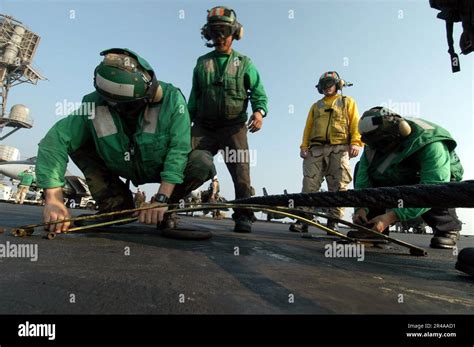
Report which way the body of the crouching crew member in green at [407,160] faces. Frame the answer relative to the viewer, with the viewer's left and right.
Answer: facing the viewer and to the left of the viewer

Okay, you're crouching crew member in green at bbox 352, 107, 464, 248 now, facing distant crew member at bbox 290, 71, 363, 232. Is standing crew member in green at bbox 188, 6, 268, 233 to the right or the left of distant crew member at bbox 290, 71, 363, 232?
left

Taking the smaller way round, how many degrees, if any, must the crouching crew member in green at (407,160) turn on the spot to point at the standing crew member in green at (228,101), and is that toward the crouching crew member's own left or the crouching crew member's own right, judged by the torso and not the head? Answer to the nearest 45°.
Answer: approximately 45° to the crouching crew member's own right

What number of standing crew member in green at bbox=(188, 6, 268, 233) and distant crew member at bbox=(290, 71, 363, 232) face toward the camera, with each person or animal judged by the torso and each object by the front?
2

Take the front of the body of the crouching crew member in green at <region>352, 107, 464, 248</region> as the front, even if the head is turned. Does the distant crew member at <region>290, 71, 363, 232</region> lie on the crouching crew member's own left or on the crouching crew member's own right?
on the crouching crew member's own right

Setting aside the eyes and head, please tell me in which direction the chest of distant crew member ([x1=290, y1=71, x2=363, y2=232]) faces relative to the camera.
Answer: toward the camera

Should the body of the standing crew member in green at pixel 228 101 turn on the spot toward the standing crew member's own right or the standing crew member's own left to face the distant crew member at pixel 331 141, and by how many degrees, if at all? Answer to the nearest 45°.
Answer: approximately 135° to the standing crew member's own left

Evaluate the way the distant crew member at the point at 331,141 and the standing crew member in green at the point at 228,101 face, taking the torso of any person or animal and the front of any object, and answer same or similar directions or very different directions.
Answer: same or similar directions

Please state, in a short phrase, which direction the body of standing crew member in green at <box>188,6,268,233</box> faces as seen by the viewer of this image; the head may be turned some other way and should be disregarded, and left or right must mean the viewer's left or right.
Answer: facing the viewer

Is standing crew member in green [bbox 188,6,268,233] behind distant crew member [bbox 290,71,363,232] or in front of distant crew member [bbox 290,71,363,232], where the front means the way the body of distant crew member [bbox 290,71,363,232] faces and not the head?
in front
